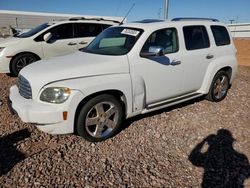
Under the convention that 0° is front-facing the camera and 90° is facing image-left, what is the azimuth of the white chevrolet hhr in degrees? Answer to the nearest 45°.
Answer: approximately 45°

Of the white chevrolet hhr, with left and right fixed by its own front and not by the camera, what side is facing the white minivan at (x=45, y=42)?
right
